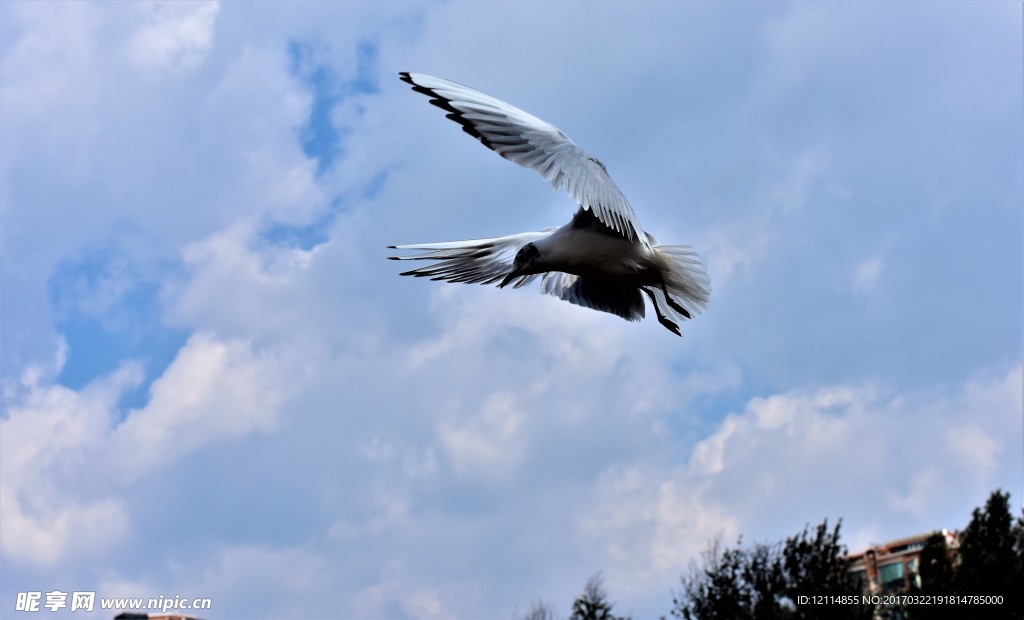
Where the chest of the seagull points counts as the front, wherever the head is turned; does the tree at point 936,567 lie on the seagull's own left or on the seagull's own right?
on the seagull's own right

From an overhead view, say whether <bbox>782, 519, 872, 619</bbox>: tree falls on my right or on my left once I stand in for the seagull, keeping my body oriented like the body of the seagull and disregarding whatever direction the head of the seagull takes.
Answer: on my right

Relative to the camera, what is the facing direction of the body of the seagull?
to the viewer's left

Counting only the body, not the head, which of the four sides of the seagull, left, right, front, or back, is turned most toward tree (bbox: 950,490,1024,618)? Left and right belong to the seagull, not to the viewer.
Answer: right
